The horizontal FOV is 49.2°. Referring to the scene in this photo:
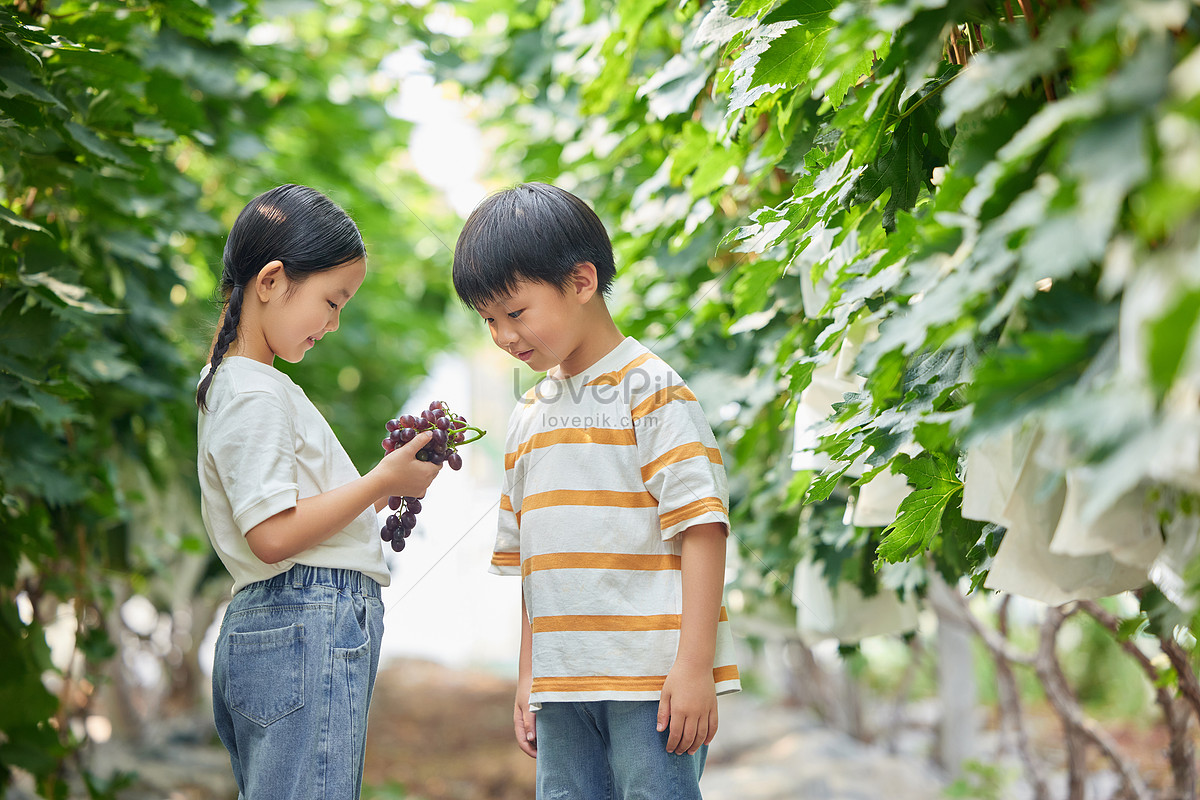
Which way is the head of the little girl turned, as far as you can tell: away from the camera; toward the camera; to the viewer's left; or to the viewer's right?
to the viewer's right

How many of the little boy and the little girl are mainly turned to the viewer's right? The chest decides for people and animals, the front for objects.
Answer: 1

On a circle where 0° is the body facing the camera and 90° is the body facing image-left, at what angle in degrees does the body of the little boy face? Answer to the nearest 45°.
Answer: approximately 45°

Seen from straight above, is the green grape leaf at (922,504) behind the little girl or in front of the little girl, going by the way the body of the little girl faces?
in front

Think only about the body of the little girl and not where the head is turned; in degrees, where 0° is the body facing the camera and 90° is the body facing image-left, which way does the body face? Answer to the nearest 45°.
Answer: approximately 270°
